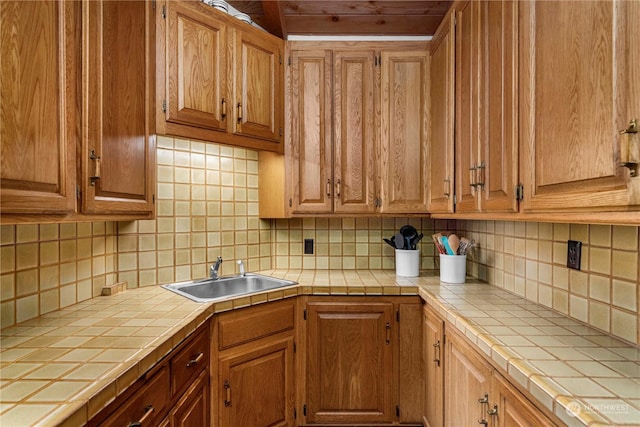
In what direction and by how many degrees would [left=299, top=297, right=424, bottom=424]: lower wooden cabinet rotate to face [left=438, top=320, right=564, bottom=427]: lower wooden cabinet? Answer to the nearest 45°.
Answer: approximately 45° to its left

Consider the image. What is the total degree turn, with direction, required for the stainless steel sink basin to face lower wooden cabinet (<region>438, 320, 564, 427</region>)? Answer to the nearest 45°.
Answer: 0° — it already faces it

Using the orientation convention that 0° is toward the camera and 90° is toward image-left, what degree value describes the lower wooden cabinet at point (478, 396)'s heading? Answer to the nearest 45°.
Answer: approximately 45°

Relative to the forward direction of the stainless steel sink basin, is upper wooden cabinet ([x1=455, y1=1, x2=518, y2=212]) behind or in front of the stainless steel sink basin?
in front

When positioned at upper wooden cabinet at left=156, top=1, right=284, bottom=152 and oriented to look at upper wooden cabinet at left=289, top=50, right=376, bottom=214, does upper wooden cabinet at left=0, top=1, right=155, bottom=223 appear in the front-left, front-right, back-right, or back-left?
back-right

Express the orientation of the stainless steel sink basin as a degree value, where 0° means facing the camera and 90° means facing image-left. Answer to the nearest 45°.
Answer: approximately 315°

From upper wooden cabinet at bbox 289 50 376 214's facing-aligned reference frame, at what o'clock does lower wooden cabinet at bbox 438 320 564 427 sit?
The lower wooden cabinet is roughly at 11 o'clock from the upper wooden cabinet.

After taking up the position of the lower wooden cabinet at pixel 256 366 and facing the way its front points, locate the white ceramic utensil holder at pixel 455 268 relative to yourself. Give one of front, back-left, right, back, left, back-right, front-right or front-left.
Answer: front-left

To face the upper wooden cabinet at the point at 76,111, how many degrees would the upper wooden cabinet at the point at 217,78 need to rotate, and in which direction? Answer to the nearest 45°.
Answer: approximately 90° to its right

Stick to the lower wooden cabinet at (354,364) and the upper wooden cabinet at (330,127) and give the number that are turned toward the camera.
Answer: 2

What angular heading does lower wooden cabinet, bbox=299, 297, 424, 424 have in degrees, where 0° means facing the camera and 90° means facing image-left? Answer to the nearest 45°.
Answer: approximately 0°

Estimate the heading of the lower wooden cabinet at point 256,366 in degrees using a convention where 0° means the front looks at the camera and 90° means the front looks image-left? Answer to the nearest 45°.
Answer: approximately 315°
